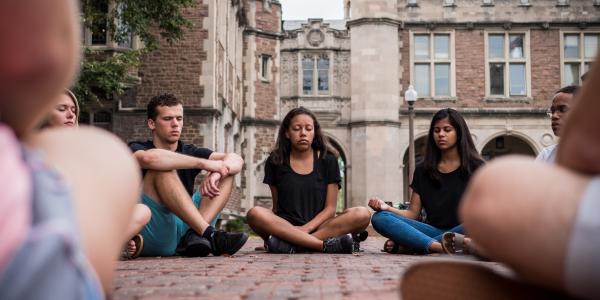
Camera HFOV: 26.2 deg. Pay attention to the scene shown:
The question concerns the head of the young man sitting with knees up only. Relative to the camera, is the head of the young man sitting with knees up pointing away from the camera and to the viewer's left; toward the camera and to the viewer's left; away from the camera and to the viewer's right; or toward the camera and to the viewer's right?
toward the camera and to the viewer's right

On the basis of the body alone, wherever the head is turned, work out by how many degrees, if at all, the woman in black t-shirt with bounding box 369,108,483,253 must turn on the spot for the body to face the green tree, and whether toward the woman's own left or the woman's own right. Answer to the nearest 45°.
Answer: approximately 90° to the woman's own right

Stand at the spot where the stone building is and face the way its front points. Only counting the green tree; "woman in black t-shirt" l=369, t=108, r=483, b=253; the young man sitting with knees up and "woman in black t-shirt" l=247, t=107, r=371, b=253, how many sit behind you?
0

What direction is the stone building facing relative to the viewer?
toward the camera

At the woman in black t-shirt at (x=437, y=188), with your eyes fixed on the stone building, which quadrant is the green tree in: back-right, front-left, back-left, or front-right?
front-left

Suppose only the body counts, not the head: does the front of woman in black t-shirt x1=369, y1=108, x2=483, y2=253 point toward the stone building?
no

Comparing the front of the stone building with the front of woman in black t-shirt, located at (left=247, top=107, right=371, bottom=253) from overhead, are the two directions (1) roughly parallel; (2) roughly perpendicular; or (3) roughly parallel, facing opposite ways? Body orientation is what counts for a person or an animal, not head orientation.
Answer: roughly parallel

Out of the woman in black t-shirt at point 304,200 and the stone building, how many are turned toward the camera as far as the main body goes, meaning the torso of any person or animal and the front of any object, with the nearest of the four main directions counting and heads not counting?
2

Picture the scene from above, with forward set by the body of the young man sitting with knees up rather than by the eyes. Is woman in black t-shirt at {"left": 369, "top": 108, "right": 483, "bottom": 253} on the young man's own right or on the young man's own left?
on the young man's own left

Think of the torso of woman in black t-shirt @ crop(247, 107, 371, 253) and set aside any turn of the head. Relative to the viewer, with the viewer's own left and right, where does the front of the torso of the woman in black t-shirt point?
facing the viewer

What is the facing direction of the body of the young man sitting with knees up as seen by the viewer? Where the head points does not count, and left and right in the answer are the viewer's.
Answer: facing the viewer and to the right of the viewer

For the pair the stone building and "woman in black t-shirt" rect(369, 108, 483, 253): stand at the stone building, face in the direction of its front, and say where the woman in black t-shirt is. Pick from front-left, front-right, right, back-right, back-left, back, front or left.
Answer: front

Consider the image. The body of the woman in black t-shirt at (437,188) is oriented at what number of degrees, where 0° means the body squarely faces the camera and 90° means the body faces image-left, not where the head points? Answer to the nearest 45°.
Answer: approximately 45°

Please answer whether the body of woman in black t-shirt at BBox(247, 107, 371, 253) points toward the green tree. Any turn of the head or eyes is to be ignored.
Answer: no

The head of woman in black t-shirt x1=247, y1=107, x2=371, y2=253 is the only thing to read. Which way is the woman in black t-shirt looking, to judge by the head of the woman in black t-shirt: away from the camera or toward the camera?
toward the camera
